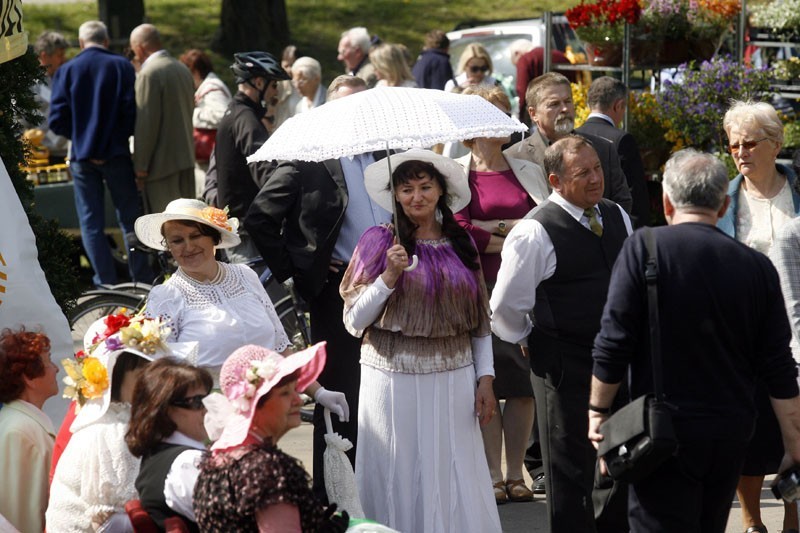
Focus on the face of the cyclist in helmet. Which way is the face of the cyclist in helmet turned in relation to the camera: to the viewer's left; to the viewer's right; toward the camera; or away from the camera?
to the viewer's right

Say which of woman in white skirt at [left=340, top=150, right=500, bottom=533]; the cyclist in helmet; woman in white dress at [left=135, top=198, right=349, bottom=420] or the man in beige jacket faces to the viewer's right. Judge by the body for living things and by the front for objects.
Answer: the cyclist in helmet

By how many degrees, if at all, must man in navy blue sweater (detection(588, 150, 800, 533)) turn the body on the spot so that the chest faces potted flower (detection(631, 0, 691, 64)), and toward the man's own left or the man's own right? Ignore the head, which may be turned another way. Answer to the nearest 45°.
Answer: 0° — they already face it

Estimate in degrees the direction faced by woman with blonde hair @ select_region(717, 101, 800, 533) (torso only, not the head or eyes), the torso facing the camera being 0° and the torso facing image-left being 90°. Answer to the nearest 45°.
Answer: approximately 45°

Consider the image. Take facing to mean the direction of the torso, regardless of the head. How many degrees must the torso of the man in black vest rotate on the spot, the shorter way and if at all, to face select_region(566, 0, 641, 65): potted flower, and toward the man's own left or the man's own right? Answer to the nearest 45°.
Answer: approximately 135° to the man's own left

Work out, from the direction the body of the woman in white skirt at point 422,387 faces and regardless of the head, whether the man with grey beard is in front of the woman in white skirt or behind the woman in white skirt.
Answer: behind

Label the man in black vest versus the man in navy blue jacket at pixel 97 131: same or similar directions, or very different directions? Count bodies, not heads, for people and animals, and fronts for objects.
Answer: very different directions

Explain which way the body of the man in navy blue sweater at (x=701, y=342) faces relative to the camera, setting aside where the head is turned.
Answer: away from the camera

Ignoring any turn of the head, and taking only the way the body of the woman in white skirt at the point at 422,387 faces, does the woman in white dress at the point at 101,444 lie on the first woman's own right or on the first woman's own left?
on the first woman's own right

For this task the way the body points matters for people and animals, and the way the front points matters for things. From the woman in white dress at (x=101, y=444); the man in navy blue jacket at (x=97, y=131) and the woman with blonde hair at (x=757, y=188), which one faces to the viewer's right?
the woman in white dress

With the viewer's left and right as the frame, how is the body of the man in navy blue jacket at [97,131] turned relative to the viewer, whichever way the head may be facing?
facing away from the viewer
